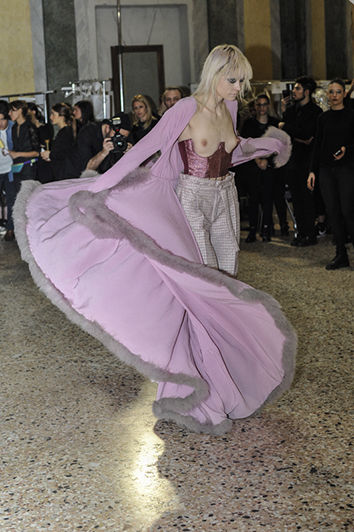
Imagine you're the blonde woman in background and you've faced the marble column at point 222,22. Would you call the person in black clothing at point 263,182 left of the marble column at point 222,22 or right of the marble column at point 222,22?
right

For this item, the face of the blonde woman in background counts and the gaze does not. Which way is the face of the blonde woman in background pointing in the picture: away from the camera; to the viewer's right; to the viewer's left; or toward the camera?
toward the camera

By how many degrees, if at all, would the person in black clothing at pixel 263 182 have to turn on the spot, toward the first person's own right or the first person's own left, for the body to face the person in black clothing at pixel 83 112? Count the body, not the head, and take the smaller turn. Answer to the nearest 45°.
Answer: approximately 45° to the first person's own right

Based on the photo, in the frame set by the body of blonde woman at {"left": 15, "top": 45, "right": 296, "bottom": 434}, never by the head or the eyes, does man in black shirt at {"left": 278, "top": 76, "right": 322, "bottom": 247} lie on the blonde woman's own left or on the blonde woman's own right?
on the blonde woman's own left

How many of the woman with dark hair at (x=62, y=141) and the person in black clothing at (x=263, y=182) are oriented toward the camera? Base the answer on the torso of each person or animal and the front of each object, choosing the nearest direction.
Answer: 1

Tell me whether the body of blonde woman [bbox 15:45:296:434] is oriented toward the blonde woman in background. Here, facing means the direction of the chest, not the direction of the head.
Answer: no

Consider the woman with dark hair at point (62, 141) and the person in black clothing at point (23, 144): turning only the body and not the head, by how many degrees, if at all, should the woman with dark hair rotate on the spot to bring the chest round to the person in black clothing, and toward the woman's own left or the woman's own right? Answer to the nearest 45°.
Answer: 0° — they already face them

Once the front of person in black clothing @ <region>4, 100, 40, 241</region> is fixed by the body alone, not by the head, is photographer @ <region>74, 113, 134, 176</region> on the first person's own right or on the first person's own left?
on the first person's own left

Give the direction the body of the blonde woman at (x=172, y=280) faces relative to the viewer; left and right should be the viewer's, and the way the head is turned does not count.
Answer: facing the viewer and to the right of the viewer
